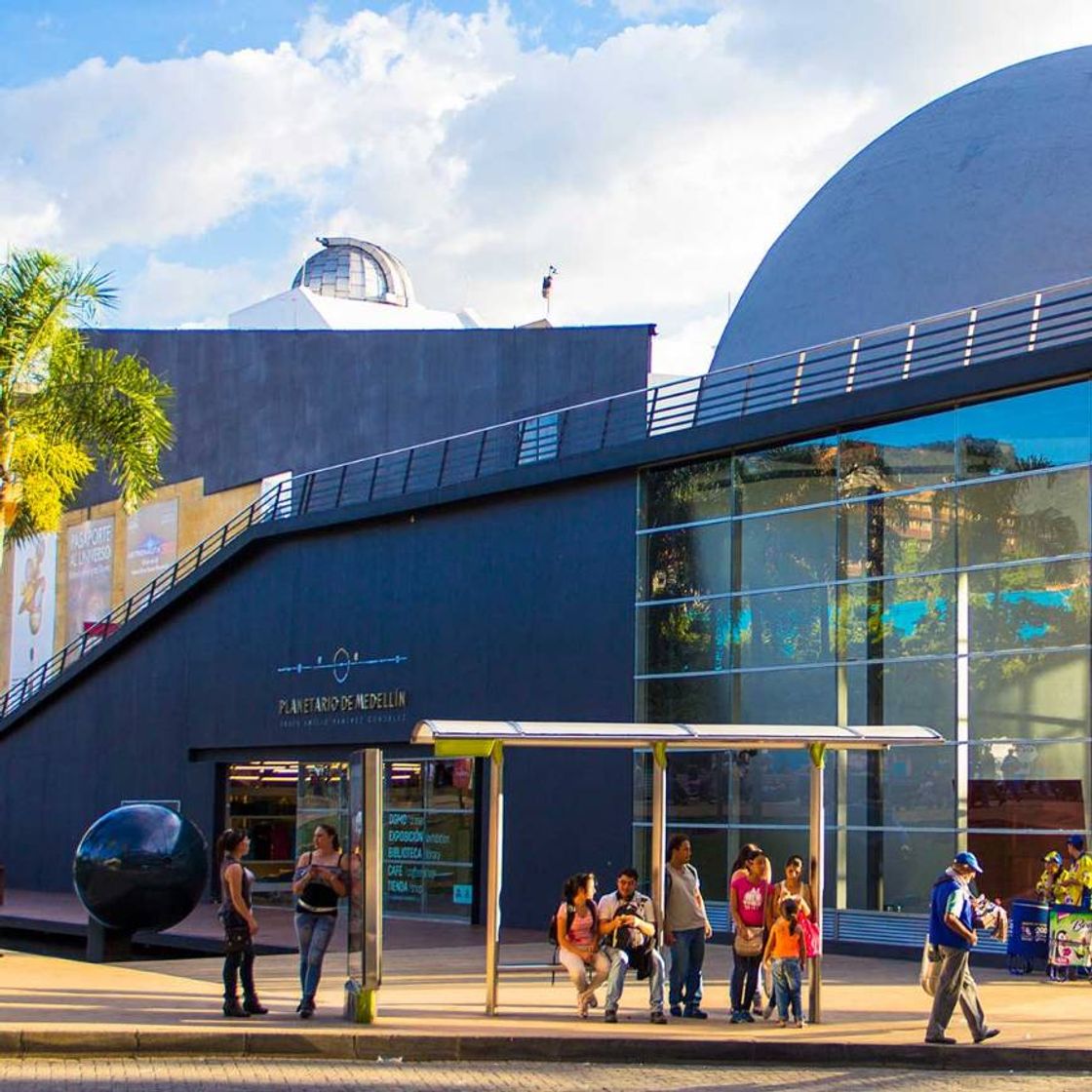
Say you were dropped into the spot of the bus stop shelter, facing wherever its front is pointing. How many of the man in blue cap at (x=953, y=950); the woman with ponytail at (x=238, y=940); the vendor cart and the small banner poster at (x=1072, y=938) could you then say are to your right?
1

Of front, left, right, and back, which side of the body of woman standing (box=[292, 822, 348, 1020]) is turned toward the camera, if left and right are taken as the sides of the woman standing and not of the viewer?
front

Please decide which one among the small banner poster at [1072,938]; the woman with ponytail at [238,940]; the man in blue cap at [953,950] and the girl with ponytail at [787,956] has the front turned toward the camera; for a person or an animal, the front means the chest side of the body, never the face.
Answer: the small banner poster

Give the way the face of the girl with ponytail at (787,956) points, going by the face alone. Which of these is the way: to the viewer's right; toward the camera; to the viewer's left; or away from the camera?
away from the camera

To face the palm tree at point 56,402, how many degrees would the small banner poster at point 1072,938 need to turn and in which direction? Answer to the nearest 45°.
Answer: approximately 90° to its right

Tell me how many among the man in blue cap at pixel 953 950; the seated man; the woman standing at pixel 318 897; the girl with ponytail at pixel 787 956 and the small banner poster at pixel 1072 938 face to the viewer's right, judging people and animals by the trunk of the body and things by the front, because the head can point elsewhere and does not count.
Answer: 1

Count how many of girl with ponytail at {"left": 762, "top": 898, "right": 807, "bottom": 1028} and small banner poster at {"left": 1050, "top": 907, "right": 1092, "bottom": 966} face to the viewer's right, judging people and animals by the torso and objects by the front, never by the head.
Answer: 0

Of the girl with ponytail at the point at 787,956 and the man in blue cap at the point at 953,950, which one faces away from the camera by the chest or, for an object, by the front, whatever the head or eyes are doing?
the girl with ponytail

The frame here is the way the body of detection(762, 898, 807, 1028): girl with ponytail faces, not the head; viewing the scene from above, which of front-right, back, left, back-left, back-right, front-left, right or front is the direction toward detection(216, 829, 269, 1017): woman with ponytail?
left

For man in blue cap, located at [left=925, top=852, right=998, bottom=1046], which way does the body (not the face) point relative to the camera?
to the viewer's right

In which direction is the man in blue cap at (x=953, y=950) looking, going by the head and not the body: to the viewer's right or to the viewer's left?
to the viewer's right

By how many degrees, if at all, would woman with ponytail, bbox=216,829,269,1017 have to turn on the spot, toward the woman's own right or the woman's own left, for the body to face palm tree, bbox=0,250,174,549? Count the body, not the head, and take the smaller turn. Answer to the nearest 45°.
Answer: approximately 90° to the woman's own left

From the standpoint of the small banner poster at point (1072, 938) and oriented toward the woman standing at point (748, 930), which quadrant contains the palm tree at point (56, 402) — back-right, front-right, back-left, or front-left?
front-right

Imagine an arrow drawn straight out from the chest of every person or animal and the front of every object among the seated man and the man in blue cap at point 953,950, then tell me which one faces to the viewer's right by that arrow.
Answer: the man in blue cap

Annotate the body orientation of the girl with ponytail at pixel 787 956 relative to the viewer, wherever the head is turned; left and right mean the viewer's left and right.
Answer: facing away from the viewer

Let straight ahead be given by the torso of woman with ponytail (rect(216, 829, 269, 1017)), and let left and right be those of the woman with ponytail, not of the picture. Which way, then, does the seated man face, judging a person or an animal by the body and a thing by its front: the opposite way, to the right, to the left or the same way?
to the right
